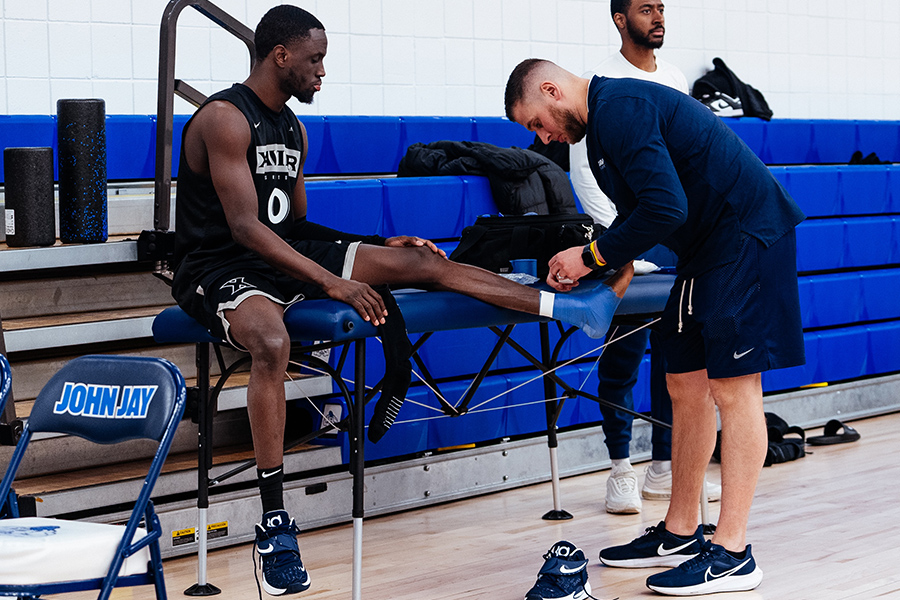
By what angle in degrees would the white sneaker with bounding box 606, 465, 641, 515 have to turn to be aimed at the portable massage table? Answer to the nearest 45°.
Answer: approximately 45° to its right

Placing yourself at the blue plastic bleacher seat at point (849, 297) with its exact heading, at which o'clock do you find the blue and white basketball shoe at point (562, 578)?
The blue and white basketball shoe is roughly at 2 o'clock from the blue plastic bleacher seat.

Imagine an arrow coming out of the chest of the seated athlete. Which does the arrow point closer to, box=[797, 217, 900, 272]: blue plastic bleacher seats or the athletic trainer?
the athletic trainer

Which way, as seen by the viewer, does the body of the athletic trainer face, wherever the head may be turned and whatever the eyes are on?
to the viewer's left

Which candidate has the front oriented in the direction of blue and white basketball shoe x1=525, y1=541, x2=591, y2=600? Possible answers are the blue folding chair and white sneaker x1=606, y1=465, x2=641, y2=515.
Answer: the white sneaker

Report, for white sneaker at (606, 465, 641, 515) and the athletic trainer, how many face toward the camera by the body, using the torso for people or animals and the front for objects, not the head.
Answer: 1

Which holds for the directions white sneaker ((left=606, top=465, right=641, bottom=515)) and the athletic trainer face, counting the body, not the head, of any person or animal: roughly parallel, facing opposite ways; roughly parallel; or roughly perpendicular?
roughly perpendicular

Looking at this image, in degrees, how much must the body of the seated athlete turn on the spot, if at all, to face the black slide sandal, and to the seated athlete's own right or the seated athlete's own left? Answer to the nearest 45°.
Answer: approximately 90° to the seated athlete's own left

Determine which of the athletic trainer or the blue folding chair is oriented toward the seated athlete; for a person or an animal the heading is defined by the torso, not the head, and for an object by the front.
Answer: the athletic trainer

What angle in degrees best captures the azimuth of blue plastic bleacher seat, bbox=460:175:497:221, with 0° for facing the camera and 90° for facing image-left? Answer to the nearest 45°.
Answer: approximately 315°

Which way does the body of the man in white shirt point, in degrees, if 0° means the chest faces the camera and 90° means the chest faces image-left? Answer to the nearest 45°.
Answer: approximately 0°

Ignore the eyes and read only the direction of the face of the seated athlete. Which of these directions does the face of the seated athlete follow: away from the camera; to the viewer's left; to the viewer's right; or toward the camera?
to the viewer's right

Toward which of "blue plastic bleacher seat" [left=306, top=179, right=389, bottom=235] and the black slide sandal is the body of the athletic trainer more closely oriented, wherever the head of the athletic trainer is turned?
the blue plastic bleacher seat
